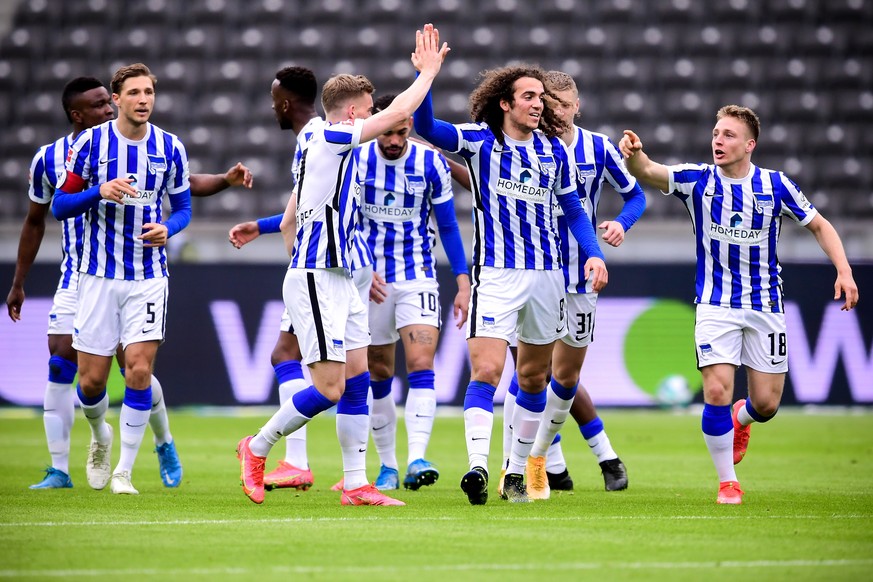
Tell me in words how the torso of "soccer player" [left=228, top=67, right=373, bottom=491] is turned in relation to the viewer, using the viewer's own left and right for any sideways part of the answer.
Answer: facing to the left of the viewer

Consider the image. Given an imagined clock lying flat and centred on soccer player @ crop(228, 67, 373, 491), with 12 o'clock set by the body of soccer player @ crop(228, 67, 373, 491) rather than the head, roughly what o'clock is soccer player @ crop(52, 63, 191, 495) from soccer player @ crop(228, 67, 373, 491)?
soccer player @ crop(52, 63, 191, 495) is roughly at 11 o'clock from soccer player @ crop(228, 67, 373, 491).

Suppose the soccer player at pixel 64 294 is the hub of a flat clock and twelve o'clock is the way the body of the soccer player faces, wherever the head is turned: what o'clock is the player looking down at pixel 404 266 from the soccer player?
The player looking down is roughly at 11 o'clock from the soccer player.

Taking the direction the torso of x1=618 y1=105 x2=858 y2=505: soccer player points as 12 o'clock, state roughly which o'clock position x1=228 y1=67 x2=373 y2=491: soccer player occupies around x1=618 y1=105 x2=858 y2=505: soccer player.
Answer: x1=228 y1=67 x2=373 y2=491: soccer player is roughly at 3 o'clock from x1=618 y1=105 x2=858 y2=505: soccer player.

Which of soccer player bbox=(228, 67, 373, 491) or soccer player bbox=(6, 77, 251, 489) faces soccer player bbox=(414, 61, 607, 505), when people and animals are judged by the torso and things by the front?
soccer player bbox=(6, 77, 251, 489)

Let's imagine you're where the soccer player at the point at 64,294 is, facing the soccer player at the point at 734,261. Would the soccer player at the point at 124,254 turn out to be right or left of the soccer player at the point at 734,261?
right

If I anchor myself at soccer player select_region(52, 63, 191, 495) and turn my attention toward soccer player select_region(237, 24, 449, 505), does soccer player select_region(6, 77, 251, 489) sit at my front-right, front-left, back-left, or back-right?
back-left

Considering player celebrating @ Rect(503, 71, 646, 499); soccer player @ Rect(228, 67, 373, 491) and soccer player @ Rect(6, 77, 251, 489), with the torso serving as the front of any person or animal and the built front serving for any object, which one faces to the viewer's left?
soccer player @ Rect(228, 67, 373, 491)

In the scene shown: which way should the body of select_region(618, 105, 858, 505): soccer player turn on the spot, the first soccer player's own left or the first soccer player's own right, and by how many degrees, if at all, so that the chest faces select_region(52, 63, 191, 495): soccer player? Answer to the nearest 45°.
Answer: approximately 90° to the first soccer player's own right

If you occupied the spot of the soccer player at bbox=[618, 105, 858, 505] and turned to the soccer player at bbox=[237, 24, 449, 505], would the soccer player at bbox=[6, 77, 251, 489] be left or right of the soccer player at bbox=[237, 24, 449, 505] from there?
right

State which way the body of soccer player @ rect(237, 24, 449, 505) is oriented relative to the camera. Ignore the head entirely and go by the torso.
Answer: to the viewer's right

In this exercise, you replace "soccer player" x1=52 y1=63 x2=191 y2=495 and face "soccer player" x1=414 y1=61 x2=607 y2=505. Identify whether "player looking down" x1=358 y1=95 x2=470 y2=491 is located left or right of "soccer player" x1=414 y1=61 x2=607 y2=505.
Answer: left

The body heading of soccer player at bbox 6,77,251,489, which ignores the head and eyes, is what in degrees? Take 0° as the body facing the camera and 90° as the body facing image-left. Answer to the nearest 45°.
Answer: approximately 315°

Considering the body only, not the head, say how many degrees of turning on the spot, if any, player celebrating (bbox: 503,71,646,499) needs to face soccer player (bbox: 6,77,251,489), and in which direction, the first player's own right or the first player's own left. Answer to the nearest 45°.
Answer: approximately 90° to the first player's own right
